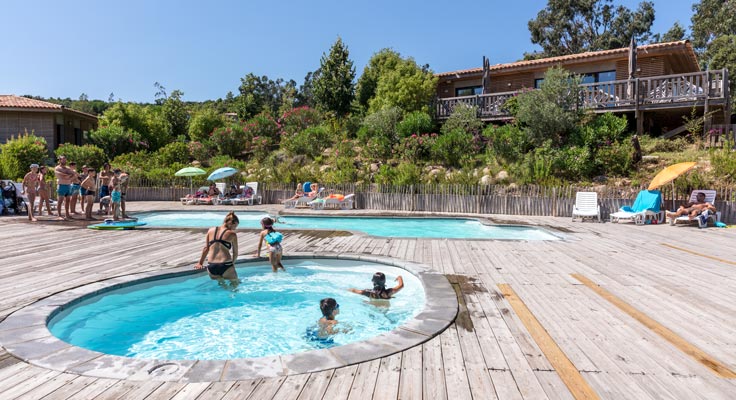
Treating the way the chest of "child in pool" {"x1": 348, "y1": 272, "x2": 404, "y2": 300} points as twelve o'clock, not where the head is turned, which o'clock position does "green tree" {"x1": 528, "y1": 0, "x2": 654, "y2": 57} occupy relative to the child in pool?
The green tree is roughly at 1 o'clock from the child in pool.

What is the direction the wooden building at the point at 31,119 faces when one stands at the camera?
facing the viewer and to the right of the viewer

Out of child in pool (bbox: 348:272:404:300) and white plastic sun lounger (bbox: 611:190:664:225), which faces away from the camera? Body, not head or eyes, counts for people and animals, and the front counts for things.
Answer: the child in pool

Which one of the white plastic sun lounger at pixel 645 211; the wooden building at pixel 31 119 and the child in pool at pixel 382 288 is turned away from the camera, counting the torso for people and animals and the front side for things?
the child in pool

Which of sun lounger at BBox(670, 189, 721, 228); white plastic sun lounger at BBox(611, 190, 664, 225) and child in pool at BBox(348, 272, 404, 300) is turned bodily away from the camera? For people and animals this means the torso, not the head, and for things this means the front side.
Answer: the child in pool

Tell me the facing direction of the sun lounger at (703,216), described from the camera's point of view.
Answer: facing the viewer and to the left of the viewer

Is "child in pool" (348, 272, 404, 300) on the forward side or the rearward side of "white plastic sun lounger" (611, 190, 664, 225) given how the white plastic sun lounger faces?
on the forward side

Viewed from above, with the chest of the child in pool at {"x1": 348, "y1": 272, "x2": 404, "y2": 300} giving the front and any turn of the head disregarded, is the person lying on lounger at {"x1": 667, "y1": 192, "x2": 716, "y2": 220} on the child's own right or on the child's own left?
on the child's own right

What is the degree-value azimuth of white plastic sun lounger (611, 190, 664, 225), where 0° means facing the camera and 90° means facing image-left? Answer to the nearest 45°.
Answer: approximately 45°

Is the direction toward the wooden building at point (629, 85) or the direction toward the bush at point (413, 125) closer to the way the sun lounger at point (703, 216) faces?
the bush

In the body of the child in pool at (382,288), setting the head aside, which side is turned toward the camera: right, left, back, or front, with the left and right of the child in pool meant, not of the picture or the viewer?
back

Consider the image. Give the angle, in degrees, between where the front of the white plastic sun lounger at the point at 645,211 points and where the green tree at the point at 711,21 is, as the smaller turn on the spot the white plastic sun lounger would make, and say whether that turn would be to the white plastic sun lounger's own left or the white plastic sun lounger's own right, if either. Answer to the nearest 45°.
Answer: approximately 135° to the white plastic sun lounger's own right

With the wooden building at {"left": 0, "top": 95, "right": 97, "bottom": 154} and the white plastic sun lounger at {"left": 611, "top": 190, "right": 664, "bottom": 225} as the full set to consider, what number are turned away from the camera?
0

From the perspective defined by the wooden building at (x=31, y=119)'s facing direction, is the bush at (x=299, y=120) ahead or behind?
ahead

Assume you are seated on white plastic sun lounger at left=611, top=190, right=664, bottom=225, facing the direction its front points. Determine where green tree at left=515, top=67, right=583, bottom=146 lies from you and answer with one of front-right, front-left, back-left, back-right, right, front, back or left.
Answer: right

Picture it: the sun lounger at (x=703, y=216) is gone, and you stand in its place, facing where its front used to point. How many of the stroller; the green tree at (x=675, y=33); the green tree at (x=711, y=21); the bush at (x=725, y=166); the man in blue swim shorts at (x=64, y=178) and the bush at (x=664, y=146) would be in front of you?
2
